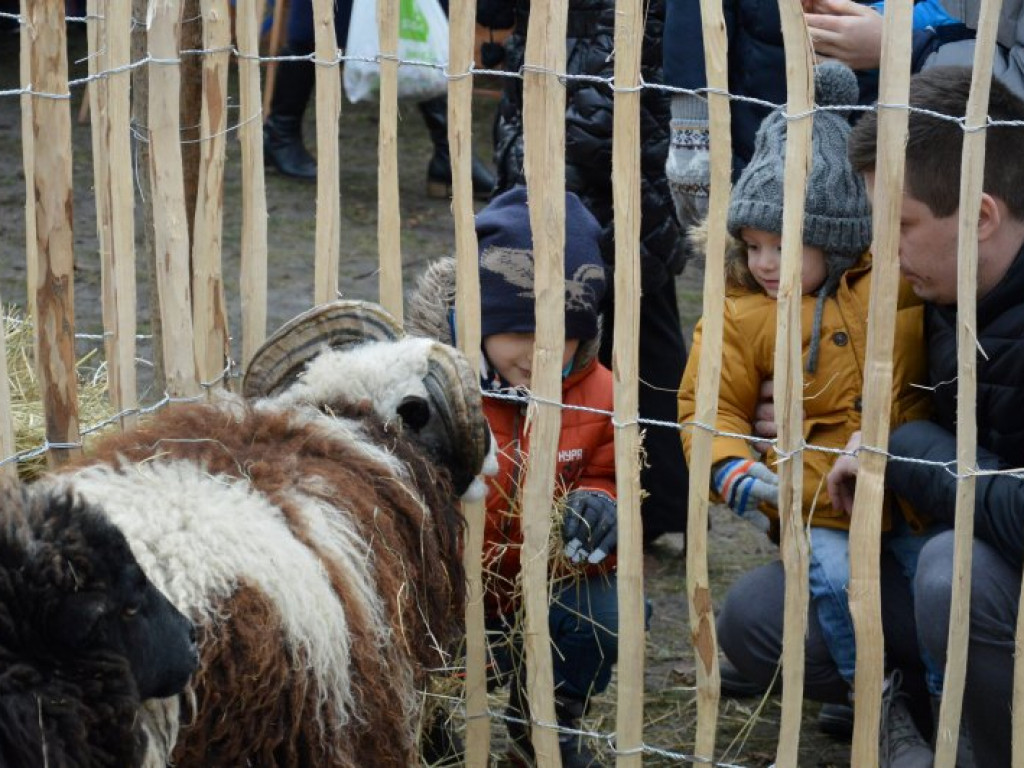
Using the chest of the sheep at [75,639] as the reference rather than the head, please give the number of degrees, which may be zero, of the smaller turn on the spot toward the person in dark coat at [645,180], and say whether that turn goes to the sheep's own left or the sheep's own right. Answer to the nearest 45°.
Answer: approximately 45° to the sheep's own left

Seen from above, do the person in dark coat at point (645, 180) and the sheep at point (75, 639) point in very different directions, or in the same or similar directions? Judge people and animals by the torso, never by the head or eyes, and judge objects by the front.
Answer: very different directions

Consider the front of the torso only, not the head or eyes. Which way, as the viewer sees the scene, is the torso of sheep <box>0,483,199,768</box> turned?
to the viewer's right

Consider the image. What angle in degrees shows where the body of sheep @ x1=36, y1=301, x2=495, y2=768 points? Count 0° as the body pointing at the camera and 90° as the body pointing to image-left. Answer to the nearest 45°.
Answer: approximately 225°

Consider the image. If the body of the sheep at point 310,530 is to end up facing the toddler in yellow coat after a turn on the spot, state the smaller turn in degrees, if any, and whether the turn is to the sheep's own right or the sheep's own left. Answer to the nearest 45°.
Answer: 0° — it already faces them

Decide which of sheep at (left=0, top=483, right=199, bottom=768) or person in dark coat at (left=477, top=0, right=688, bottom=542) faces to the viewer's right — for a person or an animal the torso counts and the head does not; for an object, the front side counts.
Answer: the sheep

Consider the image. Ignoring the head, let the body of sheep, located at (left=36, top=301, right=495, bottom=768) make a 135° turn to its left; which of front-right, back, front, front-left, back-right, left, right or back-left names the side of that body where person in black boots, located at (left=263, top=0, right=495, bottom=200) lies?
right
